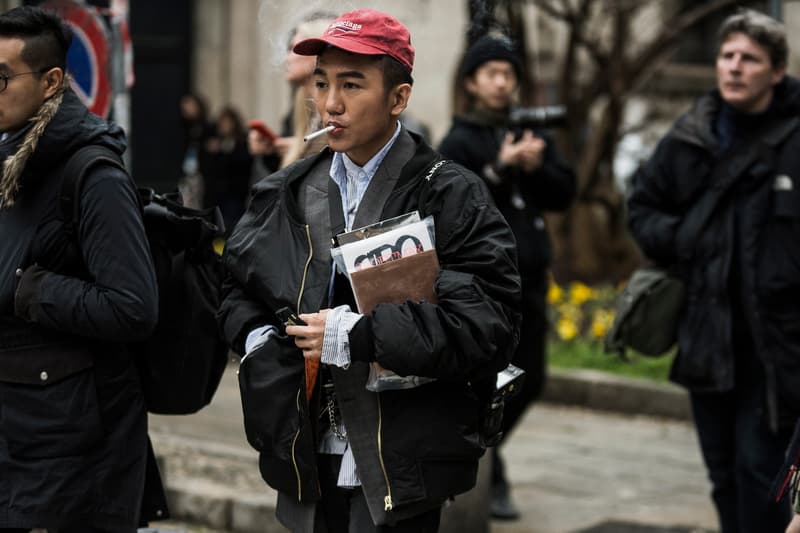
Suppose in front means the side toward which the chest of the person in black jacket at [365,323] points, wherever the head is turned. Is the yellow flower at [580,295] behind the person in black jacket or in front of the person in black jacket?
behind

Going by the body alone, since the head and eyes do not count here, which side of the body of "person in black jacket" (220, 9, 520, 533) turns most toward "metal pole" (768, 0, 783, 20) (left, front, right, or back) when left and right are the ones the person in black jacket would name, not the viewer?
back

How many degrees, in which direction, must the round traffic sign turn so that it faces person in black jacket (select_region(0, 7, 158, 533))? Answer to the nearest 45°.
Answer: approximately 45° to its left

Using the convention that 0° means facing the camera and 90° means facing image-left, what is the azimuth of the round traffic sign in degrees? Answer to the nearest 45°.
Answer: approximately 45°

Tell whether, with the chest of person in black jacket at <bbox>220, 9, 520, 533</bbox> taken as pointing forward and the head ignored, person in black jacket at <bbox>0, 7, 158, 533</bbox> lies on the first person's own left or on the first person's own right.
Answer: on the first person's own right

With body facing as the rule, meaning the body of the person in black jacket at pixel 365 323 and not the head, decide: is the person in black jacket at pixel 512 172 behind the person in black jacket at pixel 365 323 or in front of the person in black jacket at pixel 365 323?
behind

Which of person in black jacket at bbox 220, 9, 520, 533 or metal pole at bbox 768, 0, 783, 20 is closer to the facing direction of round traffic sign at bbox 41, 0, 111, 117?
the person in black jacket

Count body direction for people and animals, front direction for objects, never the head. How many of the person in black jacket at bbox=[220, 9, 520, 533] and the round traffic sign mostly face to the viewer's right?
0

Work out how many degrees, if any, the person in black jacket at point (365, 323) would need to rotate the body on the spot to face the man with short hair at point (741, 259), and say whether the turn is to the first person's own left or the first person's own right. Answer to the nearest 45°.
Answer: approximately 180°

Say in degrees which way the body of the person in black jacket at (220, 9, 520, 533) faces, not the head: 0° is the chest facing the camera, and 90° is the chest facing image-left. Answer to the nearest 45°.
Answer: approximately 45°
